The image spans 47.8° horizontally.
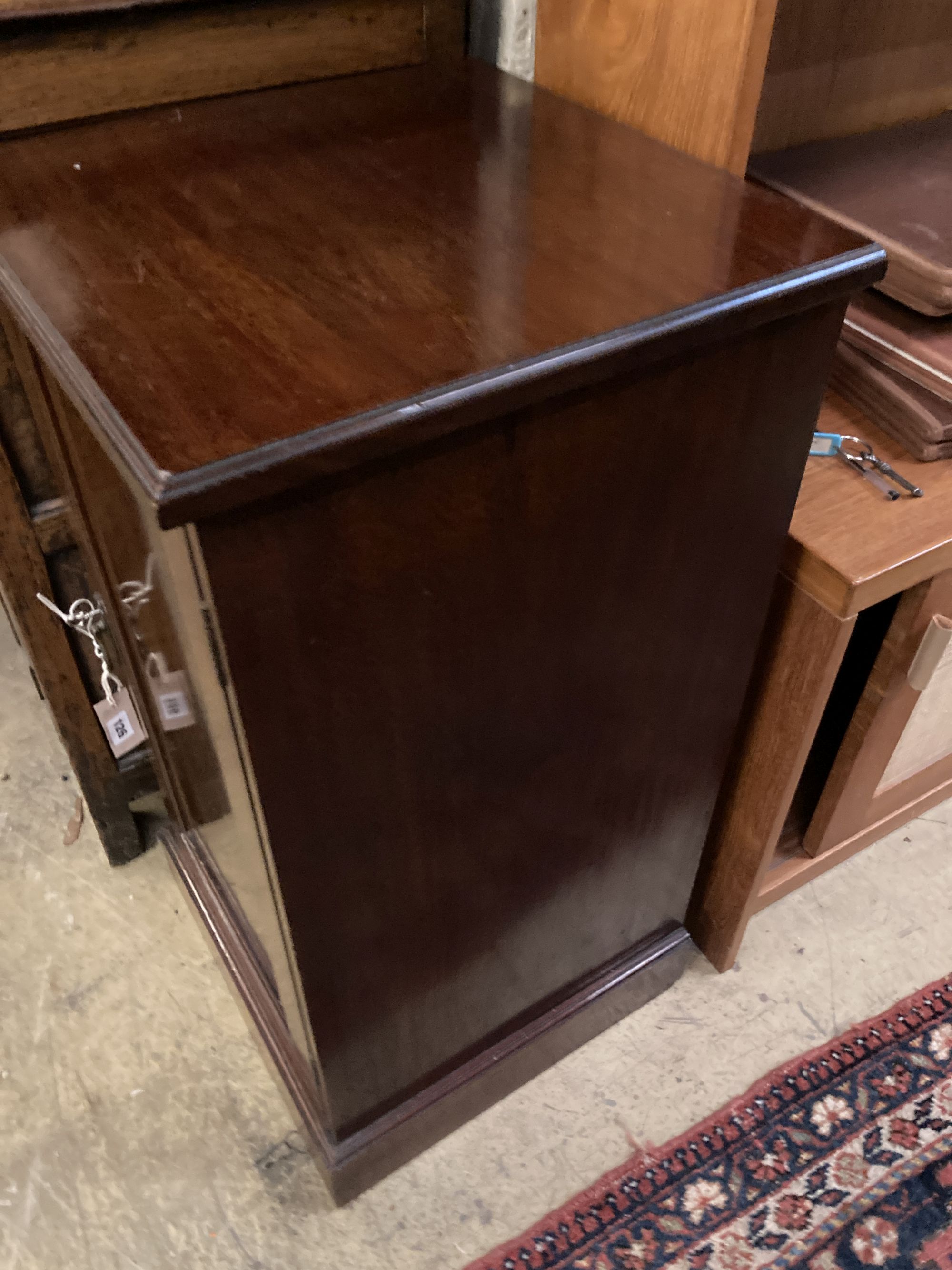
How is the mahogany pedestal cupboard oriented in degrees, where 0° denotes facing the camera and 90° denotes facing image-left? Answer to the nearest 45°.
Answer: approximately 45°
